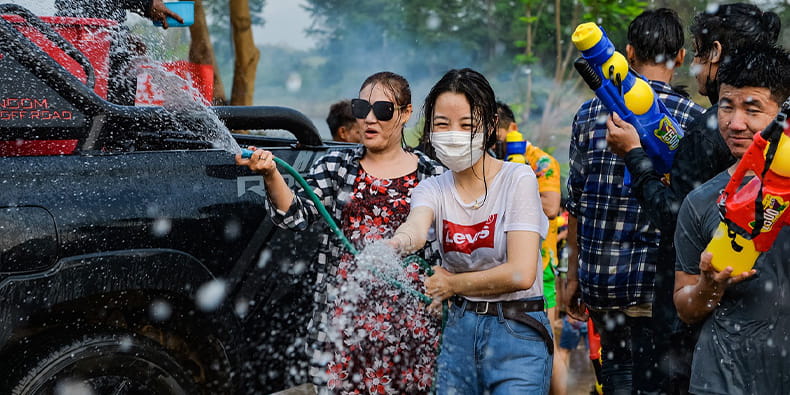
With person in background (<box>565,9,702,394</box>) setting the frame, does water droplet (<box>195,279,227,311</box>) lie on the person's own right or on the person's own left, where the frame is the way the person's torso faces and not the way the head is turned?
on the person's own left

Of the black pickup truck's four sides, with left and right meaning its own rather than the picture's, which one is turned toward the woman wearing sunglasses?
back

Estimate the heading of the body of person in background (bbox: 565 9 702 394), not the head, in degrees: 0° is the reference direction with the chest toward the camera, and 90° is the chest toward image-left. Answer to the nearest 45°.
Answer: approximately 180°

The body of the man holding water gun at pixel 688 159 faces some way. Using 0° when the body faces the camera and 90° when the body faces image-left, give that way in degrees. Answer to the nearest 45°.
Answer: approximately 90°

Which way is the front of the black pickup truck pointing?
to the viewer's left

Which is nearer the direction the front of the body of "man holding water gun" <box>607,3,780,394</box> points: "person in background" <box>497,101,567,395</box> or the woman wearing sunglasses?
the woman wearing sunglasses

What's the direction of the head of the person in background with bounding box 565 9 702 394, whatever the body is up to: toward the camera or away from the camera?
away from the camera
